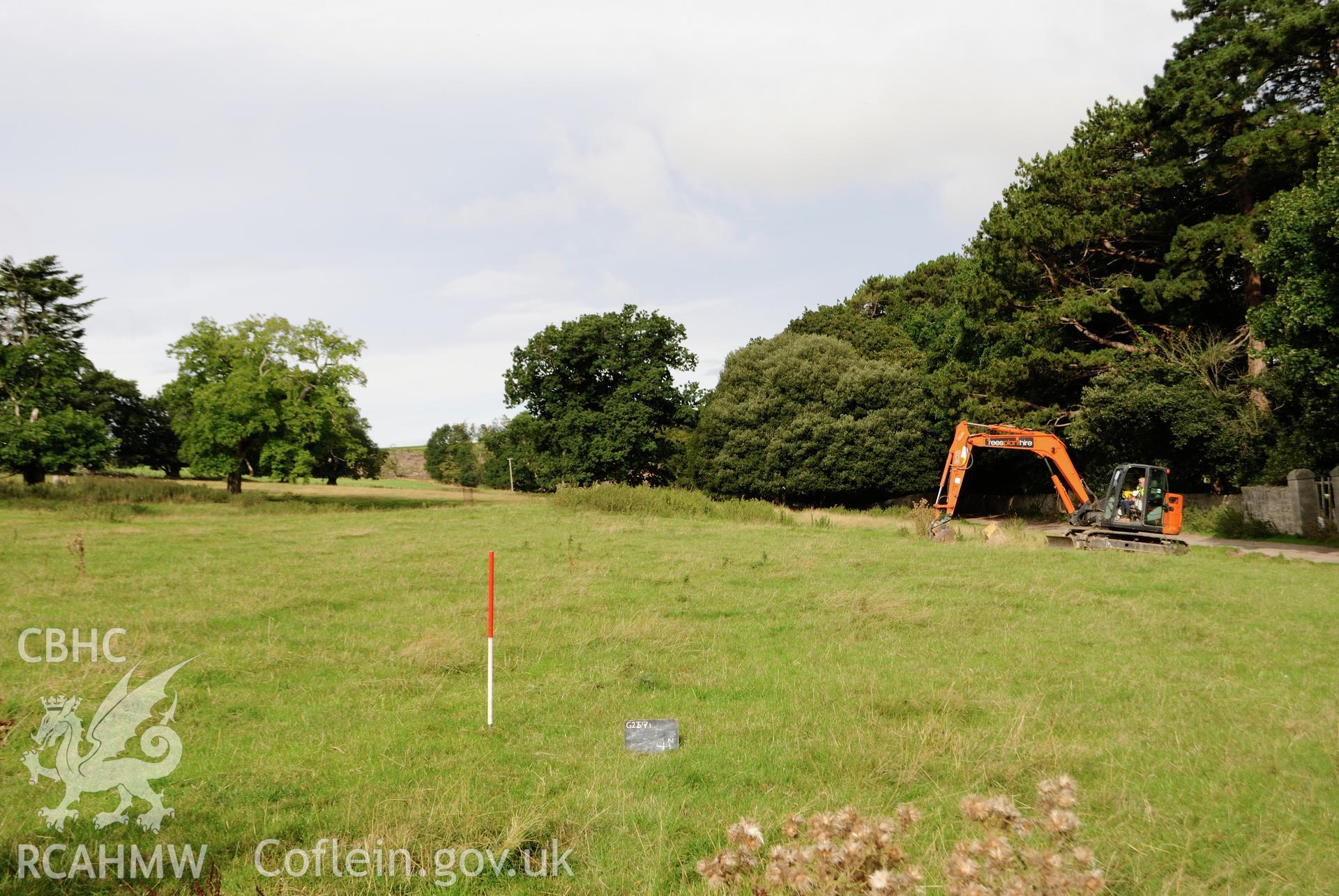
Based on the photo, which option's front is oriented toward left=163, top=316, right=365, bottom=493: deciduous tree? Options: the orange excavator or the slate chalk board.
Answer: the orange excavator

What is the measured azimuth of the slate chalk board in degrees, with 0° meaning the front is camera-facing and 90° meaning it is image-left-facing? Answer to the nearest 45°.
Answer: approximately 0°

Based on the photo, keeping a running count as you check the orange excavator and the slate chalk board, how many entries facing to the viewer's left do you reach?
1

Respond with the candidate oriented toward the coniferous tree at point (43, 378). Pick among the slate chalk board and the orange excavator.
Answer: the orange excavator

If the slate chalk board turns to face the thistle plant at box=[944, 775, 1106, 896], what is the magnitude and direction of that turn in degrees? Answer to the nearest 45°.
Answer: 0° — it already faces it

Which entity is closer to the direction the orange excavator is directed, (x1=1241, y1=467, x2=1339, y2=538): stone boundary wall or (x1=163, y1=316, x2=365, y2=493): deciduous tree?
the deciduous tree

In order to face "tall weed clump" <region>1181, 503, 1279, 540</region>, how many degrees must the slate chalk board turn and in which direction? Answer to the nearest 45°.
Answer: approximately 135° to its left

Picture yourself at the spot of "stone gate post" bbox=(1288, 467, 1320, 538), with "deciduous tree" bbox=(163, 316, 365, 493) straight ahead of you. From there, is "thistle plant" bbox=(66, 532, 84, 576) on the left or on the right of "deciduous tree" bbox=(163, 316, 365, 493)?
left

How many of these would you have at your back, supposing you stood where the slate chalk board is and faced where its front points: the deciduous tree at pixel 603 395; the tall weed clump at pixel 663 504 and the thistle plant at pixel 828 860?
2

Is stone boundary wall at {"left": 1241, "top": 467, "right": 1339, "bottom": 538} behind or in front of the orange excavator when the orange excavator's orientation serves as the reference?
behind

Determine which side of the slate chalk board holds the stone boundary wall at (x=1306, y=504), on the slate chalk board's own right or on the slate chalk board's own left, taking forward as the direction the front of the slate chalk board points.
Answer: on the slate chalk board's own left

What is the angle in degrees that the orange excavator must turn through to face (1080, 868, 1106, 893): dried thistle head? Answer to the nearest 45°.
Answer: approximately 90° to its left

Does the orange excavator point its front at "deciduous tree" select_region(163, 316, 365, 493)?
yes

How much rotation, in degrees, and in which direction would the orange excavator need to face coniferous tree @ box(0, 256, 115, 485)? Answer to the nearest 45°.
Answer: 0° — it already faces it

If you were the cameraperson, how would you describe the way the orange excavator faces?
facing to the left of the viewer
